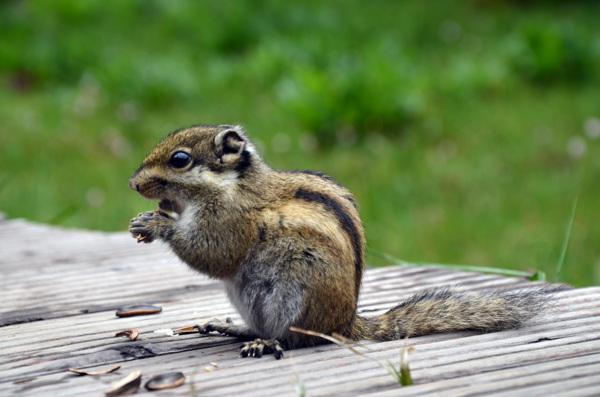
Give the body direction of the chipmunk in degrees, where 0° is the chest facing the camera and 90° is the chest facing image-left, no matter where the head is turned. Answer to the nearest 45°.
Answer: approximately 90°

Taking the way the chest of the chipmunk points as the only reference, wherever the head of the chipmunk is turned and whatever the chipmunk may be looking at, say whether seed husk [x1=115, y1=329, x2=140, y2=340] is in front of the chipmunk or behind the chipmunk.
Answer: in front

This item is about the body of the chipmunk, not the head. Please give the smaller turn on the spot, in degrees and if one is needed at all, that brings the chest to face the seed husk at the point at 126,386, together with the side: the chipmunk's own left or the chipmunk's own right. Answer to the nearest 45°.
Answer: approximately 45° to the chipmunk's own left

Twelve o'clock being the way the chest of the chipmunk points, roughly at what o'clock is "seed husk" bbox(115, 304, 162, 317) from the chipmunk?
The seed husk is roughly at 1 o'clock from the chipmunk.
